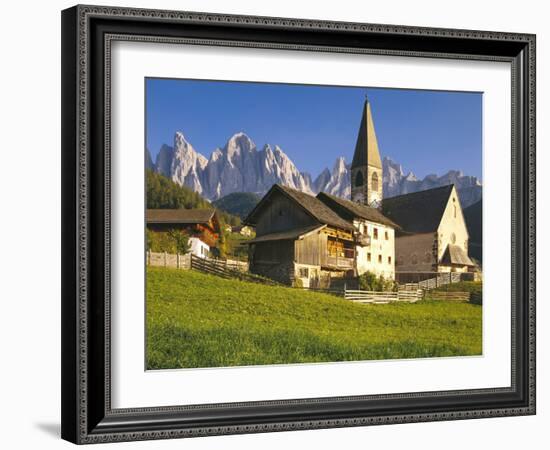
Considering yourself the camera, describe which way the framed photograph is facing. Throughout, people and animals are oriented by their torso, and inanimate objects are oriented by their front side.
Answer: facing the viewer and to the right of the viewer
